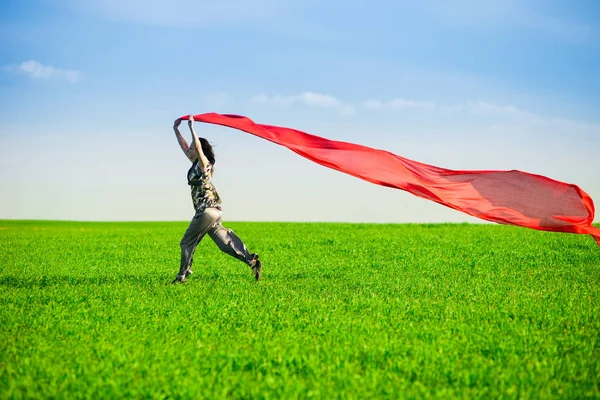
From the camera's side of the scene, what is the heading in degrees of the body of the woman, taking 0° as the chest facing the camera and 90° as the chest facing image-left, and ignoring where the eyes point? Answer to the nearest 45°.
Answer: approximately 90°
